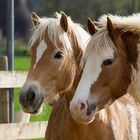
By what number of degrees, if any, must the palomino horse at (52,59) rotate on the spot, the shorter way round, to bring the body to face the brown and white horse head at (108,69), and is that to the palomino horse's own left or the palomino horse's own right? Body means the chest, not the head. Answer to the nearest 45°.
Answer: approximately 90° to the palomino horse's own left

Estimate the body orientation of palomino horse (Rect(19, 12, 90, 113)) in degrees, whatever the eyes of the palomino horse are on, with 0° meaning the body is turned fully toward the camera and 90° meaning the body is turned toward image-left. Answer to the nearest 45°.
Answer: approximately 45°

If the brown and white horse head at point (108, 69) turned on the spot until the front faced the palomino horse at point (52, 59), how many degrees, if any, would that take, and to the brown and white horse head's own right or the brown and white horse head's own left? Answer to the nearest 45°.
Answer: approximately 90° to the brown and white horse head's own right
